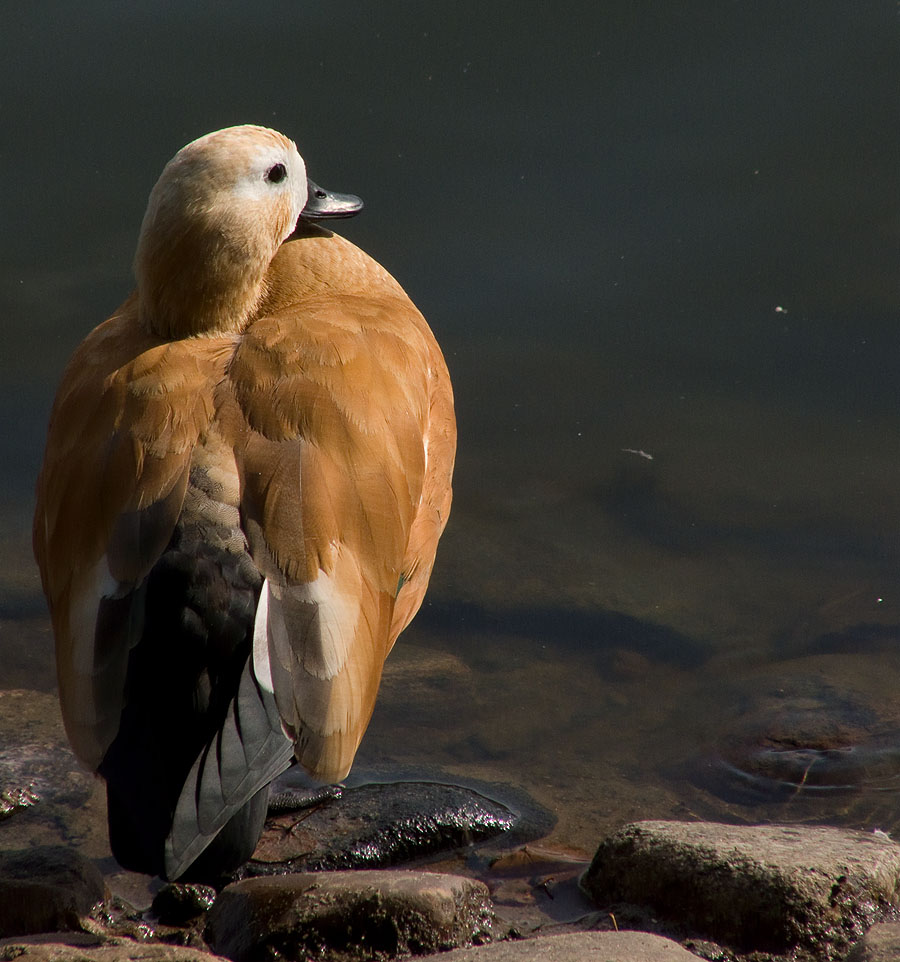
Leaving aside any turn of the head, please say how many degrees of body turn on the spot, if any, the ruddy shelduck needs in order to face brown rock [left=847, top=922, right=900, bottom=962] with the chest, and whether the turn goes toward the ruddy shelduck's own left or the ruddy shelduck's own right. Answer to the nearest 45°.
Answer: approximately 135° to the ruddy shelduck's own right

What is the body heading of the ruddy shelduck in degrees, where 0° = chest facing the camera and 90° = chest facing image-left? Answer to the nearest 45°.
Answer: approximately 180°

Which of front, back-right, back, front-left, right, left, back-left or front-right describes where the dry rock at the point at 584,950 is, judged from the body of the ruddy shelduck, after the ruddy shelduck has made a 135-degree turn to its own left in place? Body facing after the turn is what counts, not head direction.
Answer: left

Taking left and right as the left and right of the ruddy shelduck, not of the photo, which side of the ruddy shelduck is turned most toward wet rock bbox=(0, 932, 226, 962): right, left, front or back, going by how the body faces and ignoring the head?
back

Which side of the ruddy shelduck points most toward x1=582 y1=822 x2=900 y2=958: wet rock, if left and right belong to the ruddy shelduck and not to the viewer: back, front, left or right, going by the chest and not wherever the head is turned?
right
